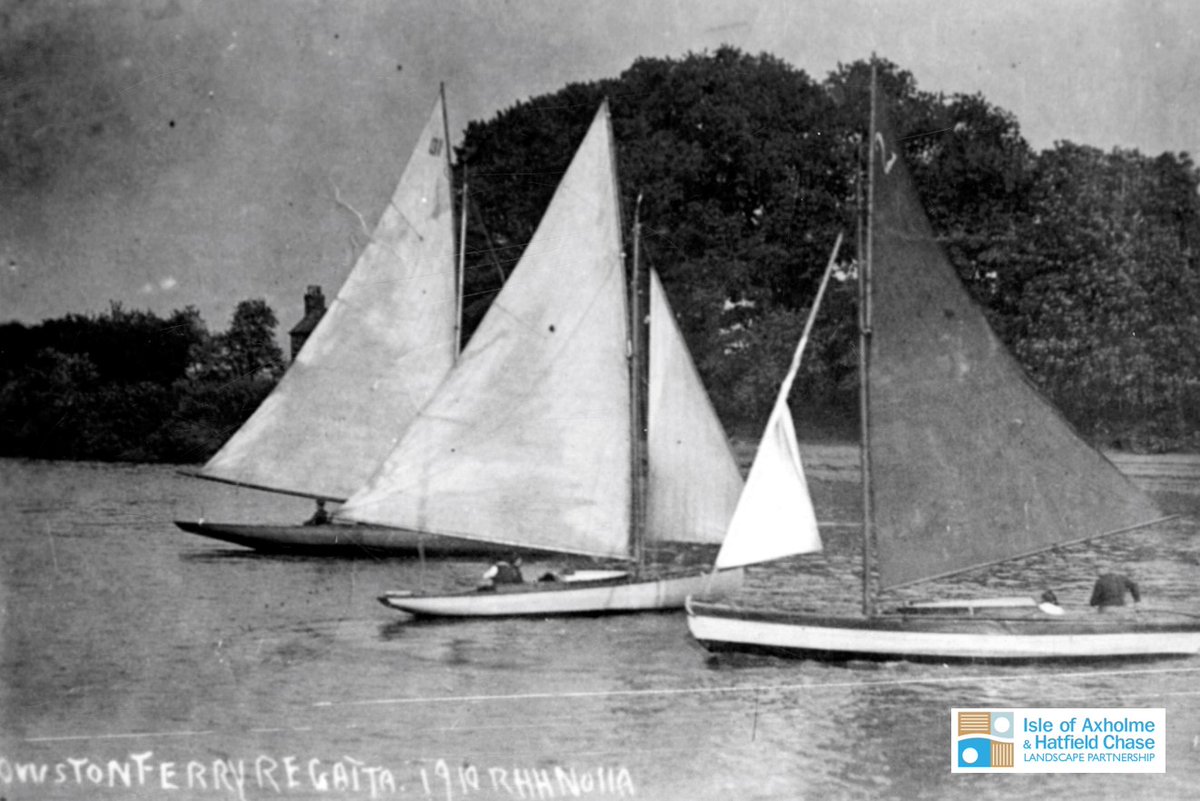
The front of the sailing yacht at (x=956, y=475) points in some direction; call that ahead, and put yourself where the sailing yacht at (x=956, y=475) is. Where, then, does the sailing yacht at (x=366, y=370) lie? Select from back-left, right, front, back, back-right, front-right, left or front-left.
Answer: front-right

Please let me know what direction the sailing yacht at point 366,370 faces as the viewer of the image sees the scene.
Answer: facing to the right of the viewer

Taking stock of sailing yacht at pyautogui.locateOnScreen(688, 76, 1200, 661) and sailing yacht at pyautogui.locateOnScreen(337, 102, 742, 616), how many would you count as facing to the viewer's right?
1

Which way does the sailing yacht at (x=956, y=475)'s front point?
to the viewer's left

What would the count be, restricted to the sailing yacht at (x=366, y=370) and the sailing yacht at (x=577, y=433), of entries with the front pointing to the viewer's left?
0

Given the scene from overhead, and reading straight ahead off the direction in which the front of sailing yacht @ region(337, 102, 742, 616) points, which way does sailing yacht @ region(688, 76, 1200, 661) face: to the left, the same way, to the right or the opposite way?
the opposite way

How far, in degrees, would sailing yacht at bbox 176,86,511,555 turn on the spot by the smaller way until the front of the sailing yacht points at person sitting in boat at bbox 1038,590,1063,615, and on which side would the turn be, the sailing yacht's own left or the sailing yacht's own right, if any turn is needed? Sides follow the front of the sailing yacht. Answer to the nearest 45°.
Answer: approximately 45° to the sailing yacht's own right

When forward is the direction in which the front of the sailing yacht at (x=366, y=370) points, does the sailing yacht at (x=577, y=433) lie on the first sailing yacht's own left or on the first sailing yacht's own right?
on the first sailing yacht's own right

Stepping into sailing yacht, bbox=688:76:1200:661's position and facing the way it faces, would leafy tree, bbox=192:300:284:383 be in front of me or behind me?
in front

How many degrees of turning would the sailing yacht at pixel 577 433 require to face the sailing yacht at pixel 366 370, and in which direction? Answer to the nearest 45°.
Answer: approximately 135° to its left
